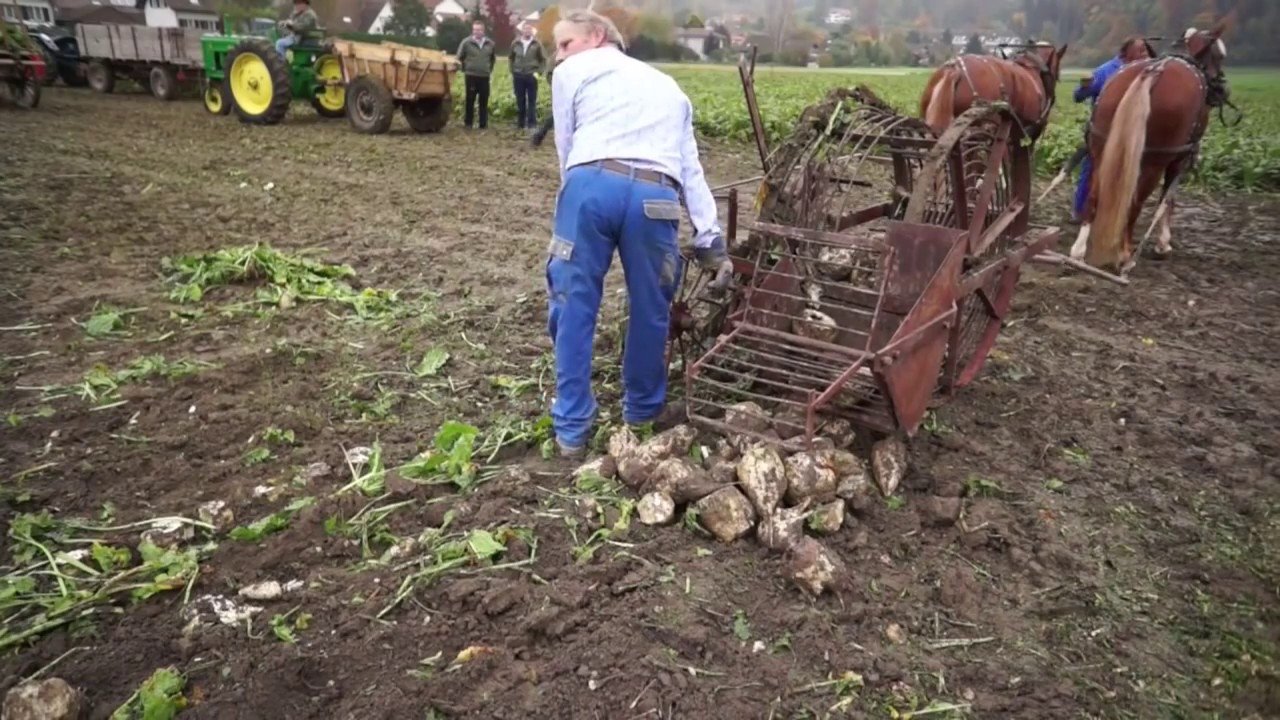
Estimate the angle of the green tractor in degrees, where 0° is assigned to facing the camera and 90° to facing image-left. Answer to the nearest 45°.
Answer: approximately 135°

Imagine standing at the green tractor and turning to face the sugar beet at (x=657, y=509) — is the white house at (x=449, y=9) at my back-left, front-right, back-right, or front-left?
back-left

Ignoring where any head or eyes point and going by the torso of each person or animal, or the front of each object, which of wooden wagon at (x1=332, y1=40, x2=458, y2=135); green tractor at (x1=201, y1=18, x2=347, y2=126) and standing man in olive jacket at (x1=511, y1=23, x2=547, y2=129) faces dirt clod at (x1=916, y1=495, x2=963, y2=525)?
the standing man in olive jacket

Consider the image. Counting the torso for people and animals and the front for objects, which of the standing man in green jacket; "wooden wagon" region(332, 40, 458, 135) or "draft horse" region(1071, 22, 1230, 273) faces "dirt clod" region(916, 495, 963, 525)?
the standing man in green jacket

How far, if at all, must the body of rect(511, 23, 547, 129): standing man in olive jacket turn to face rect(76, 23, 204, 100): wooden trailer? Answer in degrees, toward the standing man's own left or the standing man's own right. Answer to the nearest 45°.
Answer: approximately 135° to the standing man's own right

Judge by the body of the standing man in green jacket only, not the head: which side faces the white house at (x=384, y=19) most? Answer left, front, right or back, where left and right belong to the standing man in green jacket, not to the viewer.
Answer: back

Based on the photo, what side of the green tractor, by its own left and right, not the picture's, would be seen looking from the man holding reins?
back

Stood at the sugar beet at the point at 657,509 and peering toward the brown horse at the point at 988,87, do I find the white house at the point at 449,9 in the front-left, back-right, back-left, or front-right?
front-left

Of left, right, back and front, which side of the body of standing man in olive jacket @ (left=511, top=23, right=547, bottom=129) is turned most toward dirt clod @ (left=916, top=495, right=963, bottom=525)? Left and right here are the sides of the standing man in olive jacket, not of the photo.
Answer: front

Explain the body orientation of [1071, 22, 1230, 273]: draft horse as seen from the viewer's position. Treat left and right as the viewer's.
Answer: facing away from the viewer and to the right of the viewer

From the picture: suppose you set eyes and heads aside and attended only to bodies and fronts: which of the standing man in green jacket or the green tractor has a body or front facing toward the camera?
the standing man in green jacket

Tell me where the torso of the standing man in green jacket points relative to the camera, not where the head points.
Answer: toward the camera

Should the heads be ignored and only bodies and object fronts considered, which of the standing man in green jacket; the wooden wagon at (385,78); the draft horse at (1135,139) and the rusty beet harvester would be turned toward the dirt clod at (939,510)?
the standing man in green jacket

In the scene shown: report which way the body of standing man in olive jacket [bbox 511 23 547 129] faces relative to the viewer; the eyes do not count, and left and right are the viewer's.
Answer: facing the viewer
